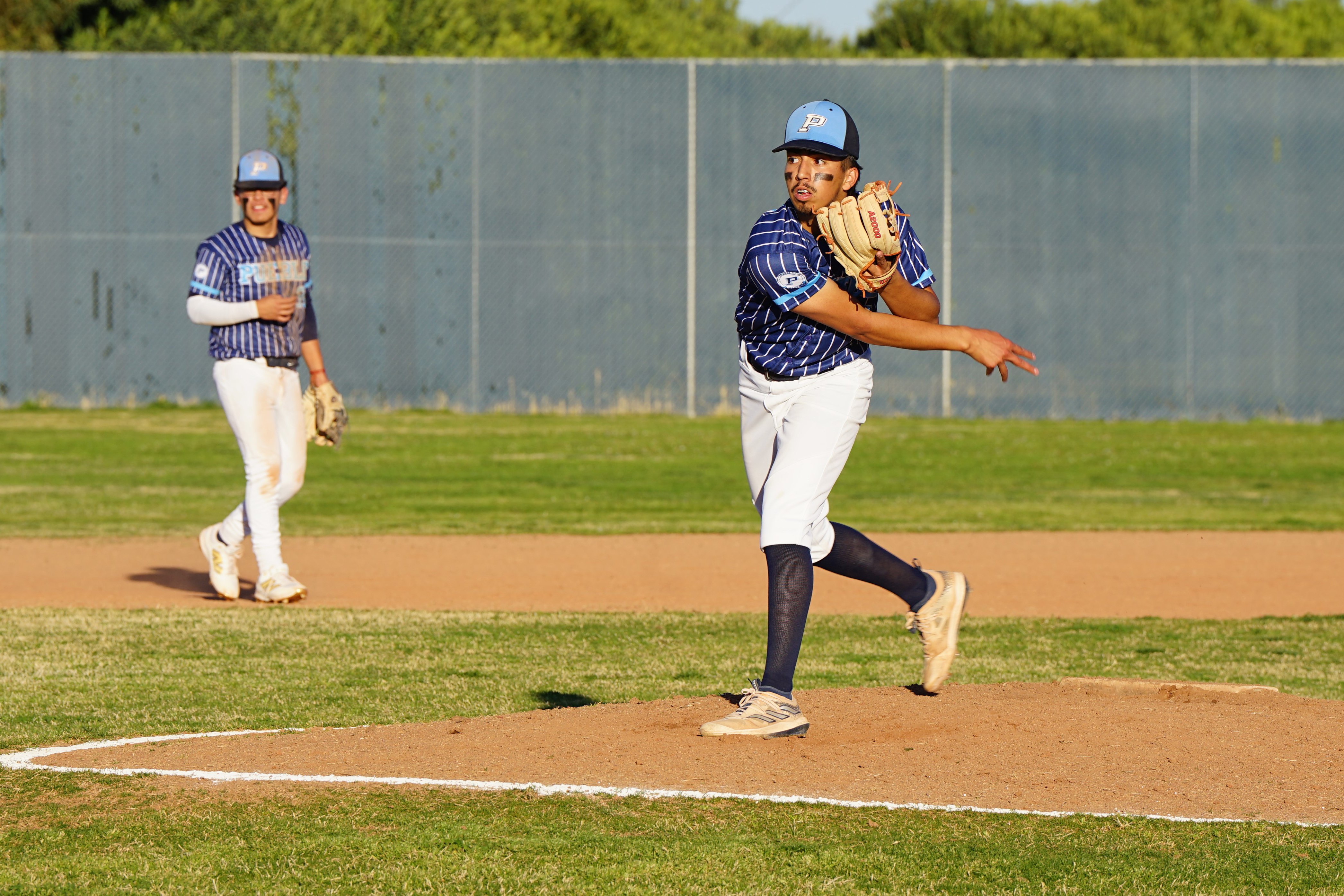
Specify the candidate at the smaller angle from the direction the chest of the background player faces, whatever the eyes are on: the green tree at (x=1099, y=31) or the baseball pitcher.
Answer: the baseball pitcher

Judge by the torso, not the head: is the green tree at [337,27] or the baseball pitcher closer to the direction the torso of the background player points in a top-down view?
the baseball pitcher

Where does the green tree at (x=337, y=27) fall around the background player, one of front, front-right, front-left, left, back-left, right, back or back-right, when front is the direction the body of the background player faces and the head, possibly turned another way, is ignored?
back-left
